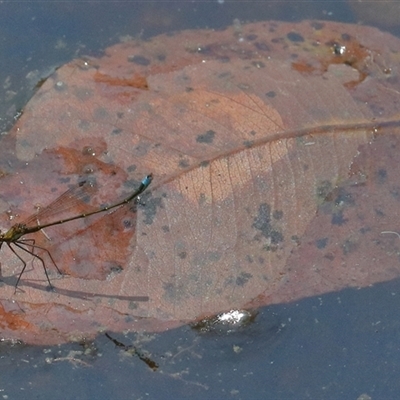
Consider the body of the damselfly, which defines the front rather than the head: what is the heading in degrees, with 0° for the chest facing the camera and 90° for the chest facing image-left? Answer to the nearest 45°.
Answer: approximately 90°
